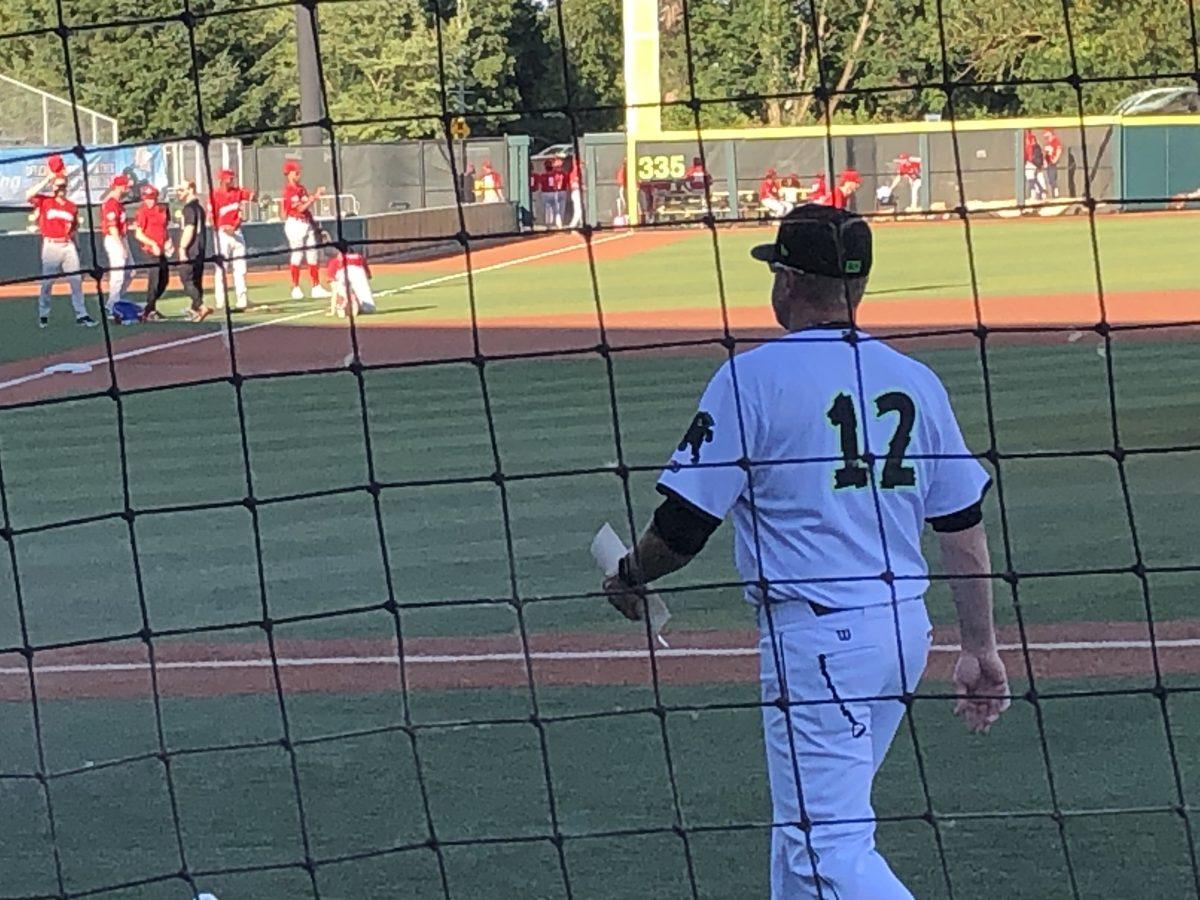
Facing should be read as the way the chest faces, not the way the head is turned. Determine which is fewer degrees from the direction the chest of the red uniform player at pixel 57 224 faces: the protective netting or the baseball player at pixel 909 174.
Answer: the protective netting

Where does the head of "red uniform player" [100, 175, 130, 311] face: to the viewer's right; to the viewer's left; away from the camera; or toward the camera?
to the viewer's right

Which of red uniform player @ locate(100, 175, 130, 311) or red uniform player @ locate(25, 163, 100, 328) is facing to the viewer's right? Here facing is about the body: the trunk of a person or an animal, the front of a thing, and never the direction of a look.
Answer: red uniform player @ locate(100, 175, 130, 311)

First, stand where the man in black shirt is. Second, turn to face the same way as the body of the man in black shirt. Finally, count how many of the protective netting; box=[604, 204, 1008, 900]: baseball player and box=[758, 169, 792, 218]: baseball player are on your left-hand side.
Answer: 2

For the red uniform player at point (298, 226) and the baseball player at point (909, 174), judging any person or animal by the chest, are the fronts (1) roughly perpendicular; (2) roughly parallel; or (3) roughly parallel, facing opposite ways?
roughly perpendicular

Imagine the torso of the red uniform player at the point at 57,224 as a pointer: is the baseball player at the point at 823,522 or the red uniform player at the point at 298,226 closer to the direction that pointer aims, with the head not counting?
the baseball player

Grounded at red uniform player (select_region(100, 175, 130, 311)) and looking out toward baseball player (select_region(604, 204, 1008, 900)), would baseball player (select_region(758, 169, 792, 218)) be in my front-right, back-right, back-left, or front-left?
back-left

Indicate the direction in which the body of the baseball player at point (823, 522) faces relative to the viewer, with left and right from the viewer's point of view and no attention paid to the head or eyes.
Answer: facing away from the viewer and to the left of the viewer

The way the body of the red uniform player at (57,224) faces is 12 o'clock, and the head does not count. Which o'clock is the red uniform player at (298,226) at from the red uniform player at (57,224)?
the red uniform player at (298,226) is roughly at 8 o'clock from the red uniform player at (57,224).

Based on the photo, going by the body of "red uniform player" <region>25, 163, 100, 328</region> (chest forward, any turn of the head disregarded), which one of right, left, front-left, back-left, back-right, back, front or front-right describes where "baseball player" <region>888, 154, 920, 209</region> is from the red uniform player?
back-left
